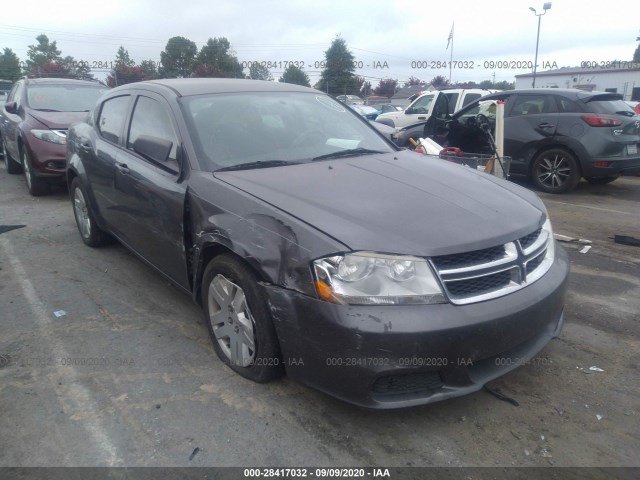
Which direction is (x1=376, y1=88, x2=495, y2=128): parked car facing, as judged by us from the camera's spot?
facing to the left of the viewer

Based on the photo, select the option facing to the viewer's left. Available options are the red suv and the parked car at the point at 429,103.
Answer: the parked car

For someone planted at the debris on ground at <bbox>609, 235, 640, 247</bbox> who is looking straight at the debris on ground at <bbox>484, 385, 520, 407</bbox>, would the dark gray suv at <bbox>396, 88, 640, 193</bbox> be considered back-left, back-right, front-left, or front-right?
back-right

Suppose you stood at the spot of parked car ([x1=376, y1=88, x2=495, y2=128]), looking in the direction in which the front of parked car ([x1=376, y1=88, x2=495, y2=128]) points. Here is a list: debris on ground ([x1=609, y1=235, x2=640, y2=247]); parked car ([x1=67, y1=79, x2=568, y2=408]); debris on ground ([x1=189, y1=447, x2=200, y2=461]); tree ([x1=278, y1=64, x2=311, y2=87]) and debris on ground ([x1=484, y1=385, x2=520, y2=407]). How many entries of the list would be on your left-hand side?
4

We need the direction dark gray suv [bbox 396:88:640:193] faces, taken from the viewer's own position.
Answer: facing away from the viewer and to the left of the viewer

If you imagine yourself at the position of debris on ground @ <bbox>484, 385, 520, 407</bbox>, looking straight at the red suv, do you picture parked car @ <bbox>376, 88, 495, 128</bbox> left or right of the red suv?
right

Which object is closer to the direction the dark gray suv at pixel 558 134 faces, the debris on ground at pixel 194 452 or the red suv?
the red suv

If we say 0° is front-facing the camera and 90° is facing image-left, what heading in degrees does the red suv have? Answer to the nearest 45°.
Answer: approximately 315°

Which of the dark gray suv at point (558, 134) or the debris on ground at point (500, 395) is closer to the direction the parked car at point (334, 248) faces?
the debris on ground

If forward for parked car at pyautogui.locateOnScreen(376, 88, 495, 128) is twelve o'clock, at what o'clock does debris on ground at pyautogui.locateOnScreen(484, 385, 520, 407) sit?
The debris on ground is roughly at 9 o'clock from the parked car.

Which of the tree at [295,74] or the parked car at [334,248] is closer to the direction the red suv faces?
the parked car

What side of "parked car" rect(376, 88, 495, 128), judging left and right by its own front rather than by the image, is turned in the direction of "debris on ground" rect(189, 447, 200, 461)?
left
